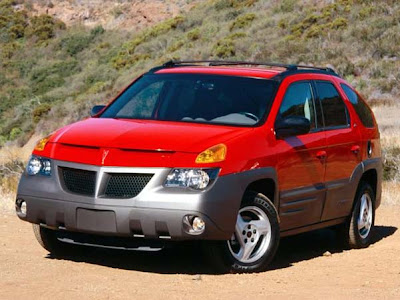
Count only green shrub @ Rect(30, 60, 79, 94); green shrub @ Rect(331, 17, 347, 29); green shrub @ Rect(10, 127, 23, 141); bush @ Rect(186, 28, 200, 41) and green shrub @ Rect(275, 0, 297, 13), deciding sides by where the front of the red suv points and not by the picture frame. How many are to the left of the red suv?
0

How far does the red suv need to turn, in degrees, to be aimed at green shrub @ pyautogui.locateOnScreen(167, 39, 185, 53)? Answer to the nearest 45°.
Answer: approximately 135° to its right

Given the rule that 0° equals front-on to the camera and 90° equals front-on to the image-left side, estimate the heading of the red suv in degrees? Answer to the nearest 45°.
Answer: approximately 45°

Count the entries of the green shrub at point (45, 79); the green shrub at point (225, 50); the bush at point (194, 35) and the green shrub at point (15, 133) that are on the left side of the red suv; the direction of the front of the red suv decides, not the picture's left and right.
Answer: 0

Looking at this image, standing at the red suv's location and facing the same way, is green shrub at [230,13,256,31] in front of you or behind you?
behind

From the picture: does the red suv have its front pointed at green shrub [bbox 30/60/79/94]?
no

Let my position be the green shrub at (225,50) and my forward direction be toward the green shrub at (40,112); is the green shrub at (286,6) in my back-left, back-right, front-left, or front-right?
back-right

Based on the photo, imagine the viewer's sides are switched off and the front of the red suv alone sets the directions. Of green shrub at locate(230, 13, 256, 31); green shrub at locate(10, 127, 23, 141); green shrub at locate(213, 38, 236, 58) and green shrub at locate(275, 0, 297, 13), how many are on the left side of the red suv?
0

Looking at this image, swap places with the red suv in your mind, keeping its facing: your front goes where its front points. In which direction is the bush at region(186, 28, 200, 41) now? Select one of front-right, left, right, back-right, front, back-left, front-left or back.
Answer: back-right

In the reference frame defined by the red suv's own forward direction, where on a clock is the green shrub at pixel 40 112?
The green shrub is roughly at 4 o'clock from the red suv.

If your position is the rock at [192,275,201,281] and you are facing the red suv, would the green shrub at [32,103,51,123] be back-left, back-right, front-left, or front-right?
front-left

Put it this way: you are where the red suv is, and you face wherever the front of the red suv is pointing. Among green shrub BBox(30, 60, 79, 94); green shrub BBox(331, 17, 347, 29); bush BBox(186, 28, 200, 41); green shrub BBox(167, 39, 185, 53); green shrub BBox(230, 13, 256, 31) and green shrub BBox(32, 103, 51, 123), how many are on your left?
0

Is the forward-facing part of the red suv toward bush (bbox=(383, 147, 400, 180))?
no

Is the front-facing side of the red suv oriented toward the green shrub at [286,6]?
no

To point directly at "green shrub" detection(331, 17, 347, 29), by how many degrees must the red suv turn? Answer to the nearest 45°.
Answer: approximately 135° to its right
